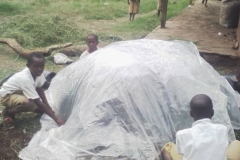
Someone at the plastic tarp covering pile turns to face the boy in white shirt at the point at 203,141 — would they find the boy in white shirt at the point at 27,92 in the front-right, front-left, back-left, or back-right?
back-right

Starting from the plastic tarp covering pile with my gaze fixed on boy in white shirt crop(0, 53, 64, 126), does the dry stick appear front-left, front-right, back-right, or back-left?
front-right

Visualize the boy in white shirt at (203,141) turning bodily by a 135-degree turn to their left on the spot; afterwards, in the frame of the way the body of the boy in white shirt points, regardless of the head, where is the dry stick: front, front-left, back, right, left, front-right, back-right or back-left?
right

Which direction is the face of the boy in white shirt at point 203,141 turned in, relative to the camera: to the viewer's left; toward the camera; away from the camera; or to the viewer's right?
away from the camera

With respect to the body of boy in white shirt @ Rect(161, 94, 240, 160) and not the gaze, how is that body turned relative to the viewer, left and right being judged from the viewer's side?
facing away from the viewer
